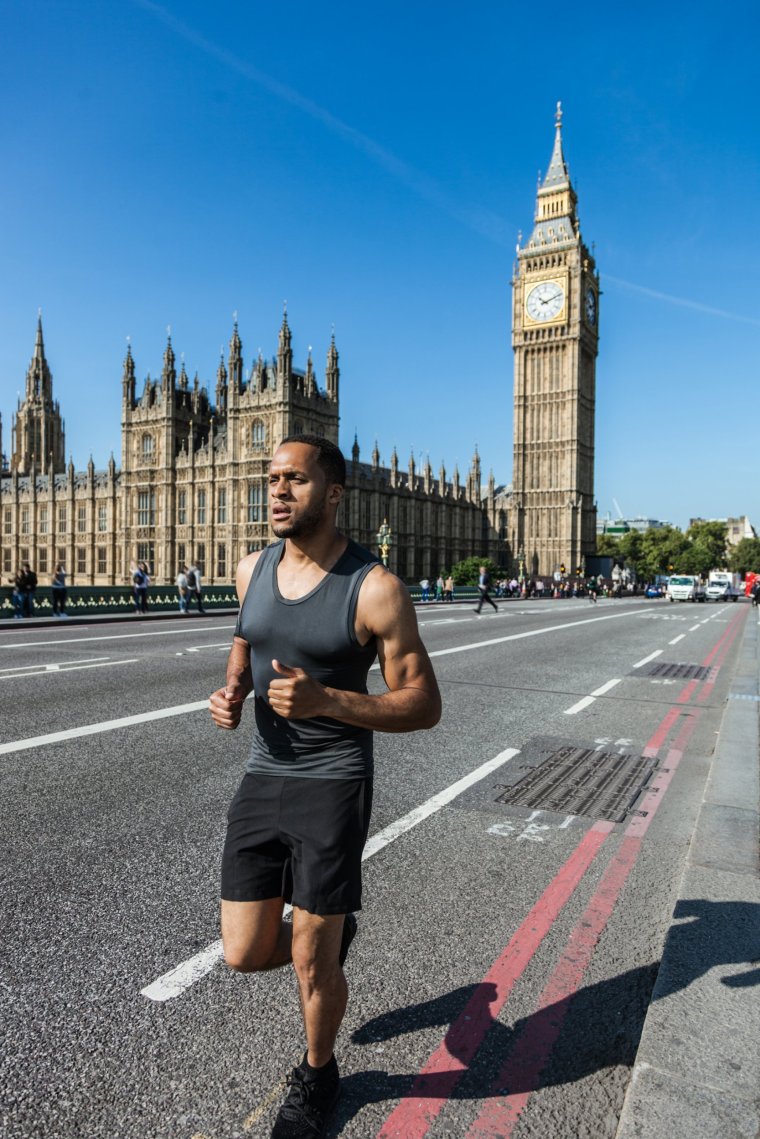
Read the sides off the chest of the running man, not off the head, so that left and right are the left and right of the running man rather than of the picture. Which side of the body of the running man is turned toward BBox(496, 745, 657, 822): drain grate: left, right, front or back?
back

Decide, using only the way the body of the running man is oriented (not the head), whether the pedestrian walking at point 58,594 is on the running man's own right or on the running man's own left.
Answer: on the running man's own right

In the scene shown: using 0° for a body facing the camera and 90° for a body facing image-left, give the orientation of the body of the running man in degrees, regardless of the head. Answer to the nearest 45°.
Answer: approximately 45°

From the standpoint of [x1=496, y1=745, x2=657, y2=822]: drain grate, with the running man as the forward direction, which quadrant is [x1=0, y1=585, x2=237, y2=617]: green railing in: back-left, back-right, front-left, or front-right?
back-right

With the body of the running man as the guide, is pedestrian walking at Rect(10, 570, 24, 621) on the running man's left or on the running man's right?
on the running man's right

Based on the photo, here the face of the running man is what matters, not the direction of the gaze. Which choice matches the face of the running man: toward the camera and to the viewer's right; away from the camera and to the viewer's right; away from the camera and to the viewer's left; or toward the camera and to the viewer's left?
toward the camera and to the viewer's left

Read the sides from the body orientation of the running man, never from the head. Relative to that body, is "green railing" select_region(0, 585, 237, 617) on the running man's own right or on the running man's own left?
on the running man's own right
